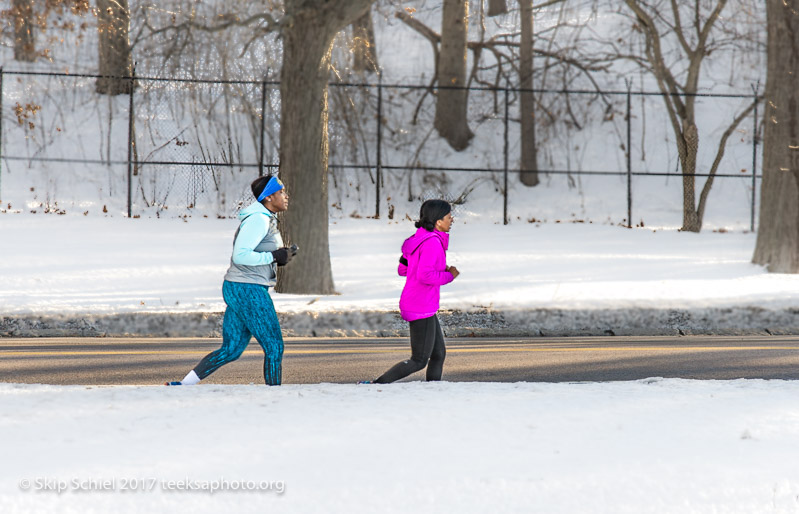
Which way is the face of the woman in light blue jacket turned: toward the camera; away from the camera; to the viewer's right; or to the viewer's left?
to the viewer's right

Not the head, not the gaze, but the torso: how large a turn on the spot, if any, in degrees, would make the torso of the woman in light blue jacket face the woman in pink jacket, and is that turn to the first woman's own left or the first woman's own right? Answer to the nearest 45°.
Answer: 0° — they already face them

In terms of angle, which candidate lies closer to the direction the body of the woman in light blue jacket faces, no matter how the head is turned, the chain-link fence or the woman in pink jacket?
the woman in pink jacket

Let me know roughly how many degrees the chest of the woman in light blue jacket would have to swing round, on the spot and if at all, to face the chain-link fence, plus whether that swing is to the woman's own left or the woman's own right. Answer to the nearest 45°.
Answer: approximately 90° to the woman's own left

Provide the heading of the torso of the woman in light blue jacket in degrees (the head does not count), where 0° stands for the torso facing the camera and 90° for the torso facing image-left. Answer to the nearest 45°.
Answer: approximately 270°

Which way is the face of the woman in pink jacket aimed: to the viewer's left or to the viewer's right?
to the viewer's right
